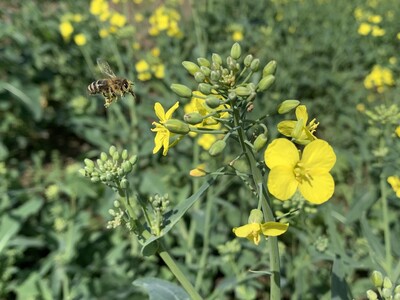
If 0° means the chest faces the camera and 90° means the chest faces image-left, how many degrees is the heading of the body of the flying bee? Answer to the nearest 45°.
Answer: approximately 270°

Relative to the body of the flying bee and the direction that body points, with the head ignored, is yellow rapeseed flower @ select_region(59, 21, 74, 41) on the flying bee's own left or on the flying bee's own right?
on the flying bee's own left

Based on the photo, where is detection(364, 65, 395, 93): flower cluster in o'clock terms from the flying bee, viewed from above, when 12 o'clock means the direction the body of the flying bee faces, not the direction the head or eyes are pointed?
The flower cluster is roughly at 11 o'clock from the flying bee.

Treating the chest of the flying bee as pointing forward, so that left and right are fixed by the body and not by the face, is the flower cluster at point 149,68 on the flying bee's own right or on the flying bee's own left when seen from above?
on the flying bee's own left
